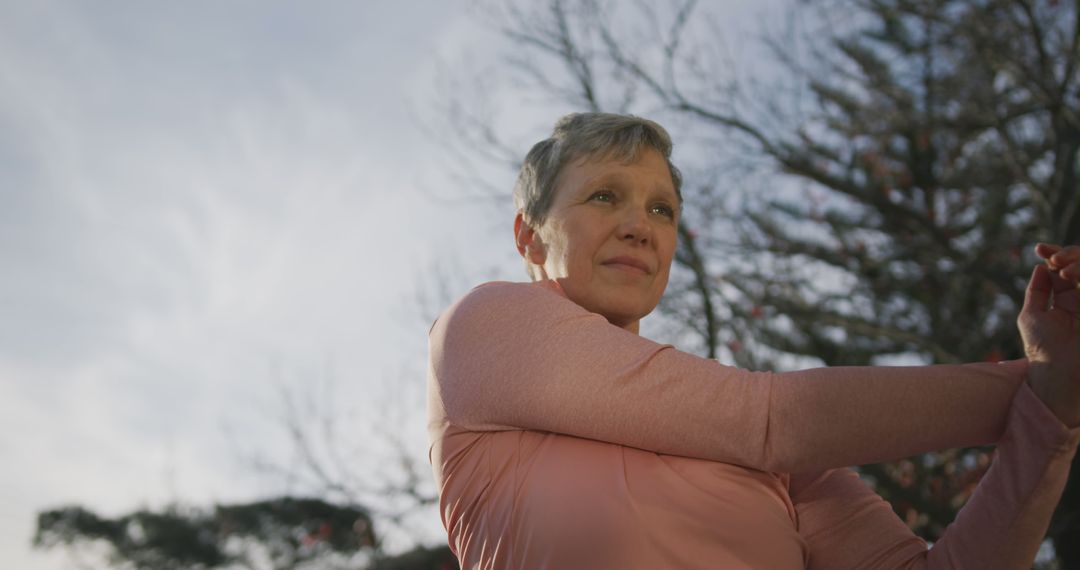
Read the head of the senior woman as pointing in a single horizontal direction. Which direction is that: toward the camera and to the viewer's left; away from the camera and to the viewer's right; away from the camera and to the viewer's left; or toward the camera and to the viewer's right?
toward the camera and to the viewer's right

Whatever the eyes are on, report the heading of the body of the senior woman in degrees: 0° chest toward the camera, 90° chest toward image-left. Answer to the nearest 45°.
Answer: approximately 315°
